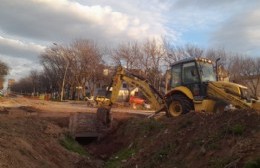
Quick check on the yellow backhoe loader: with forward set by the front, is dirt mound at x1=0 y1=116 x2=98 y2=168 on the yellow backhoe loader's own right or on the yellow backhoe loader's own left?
on the yellow backhoe loader's own right

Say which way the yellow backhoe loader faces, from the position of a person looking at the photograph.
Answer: facing the viewer and to the right of the viewer
